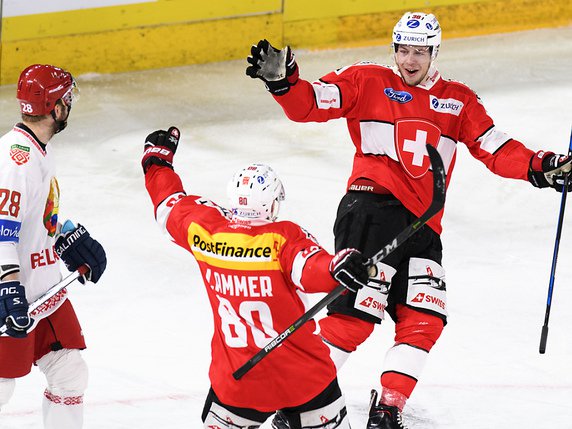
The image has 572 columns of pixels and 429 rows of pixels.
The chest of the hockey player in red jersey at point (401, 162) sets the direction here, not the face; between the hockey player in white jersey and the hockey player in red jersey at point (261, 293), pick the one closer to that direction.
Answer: the hockey player in red jersey

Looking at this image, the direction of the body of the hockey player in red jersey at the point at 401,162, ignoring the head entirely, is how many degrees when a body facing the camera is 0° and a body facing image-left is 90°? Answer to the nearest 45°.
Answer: approximately 0°
